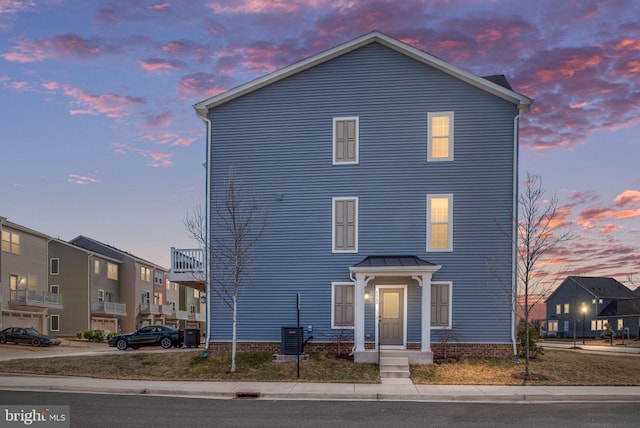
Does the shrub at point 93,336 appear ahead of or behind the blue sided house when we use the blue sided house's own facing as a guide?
behind

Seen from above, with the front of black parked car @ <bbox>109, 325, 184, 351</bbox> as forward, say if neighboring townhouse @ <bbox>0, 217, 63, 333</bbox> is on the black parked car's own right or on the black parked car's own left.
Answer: on the black parked car's own right

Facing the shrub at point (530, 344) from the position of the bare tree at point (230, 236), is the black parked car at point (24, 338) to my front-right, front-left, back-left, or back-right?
back-left

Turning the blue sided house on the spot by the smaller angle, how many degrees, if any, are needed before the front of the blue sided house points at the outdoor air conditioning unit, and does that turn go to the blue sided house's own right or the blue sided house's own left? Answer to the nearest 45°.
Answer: approximately 45° to the blue sided house's own right

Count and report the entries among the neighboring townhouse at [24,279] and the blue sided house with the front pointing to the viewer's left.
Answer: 0

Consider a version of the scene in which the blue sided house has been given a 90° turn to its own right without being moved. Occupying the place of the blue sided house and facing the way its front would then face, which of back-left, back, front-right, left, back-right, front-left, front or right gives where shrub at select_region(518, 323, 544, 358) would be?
back

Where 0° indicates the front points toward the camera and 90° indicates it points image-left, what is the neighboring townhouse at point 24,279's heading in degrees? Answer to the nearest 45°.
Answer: approximately 315°

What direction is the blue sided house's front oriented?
toward the camera

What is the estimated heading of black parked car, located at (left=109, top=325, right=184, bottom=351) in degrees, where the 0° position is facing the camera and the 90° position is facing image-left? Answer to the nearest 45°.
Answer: approximately 90°

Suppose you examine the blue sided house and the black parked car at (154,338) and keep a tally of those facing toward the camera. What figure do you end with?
1

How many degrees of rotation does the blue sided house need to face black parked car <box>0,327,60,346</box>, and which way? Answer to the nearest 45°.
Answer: approximately 135° to its right

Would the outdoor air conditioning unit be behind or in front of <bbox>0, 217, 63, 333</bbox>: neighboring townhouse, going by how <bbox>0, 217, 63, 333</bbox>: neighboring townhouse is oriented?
in front

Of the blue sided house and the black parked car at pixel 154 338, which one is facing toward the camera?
the blue sided house

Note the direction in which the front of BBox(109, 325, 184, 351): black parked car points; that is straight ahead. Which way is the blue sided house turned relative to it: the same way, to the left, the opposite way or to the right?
to the left
